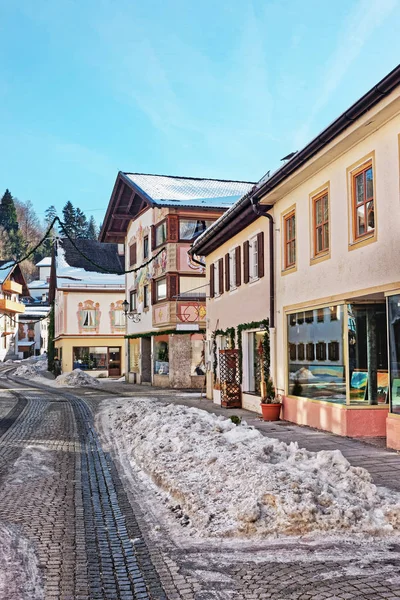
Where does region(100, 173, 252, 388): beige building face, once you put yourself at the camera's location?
facing the viewer and to the left of the viewer

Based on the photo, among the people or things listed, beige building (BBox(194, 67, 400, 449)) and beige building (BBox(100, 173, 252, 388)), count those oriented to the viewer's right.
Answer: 0

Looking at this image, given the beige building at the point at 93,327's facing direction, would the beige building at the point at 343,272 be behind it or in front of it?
in front

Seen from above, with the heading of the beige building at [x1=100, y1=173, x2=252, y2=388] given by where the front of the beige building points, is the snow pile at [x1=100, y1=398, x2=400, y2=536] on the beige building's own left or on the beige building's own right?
on the beige building's own left

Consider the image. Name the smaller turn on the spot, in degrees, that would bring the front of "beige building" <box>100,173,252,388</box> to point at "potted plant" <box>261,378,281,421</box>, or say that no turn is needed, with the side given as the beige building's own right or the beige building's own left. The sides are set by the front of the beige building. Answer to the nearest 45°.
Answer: approximately 45° to the beige building's own left

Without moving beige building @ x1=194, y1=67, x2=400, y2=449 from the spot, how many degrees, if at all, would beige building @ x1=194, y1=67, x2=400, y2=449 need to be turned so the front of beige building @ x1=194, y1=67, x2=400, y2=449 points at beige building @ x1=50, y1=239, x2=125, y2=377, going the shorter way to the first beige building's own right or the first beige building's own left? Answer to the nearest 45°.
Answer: approximately 90° to the first beige building's own right

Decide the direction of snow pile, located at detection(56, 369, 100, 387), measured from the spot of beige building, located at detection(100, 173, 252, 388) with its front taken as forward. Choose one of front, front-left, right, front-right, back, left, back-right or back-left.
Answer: right

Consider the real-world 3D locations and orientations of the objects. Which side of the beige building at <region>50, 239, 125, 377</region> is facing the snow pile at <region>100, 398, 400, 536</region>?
front

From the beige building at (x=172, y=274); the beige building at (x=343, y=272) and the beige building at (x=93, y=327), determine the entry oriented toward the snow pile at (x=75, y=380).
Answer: the beige building at (x=93, y=327)

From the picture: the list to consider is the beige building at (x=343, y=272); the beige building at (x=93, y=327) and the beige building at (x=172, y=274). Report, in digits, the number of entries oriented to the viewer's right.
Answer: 0

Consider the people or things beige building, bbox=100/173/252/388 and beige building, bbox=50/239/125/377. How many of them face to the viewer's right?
0

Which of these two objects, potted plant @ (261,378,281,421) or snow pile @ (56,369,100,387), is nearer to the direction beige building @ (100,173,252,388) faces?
the potted plant

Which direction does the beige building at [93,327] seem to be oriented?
toward the camera

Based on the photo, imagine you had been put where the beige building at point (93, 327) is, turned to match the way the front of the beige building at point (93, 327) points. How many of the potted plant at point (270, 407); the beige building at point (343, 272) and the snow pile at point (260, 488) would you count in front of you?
3
